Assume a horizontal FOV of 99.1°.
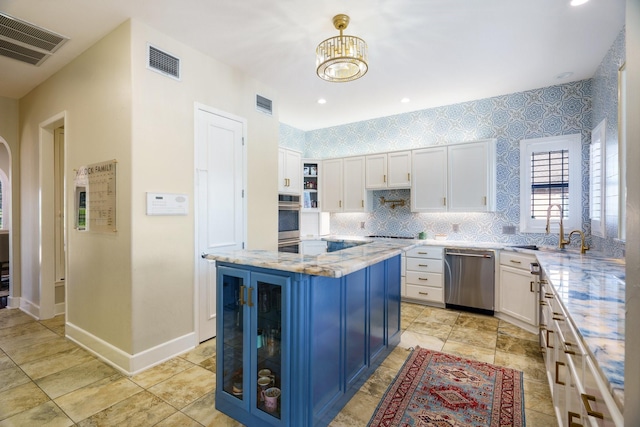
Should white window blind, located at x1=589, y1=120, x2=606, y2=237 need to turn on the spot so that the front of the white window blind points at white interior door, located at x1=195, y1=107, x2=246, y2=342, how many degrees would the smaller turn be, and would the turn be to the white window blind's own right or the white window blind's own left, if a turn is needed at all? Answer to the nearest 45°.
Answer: approximately 45° to the white window blind's own left

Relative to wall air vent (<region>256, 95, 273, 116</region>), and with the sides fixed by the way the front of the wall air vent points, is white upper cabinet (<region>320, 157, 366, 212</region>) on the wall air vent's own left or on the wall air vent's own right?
on the wall air vent's own left

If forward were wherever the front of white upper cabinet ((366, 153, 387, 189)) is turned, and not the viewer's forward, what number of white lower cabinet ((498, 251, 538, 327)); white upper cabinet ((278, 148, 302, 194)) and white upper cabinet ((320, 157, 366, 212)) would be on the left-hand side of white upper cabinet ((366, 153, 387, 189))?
1

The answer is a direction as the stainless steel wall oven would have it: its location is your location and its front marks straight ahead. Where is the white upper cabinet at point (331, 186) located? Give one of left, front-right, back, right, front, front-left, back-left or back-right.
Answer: left

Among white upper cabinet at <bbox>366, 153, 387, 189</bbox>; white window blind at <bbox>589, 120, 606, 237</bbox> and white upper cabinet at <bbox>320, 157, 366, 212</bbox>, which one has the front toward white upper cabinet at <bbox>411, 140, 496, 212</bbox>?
the white window blind

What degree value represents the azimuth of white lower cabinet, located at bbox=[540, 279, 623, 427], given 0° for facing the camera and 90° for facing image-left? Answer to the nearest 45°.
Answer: approximately 90°

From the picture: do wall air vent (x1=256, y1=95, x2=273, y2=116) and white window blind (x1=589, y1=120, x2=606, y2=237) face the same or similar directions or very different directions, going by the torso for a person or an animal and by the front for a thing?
very different directions

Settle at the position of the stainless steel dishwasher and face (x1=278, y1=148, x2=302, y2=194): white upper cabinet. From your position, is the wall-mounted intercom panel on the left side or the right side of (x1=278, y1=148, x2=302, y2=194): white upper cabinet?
left

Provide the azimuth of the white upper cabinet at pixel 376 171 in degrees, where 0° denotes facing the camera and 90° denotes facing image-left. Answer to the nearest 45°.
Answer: approximately 45°

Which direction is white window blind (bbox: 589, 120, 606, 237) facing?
to the viewer's left

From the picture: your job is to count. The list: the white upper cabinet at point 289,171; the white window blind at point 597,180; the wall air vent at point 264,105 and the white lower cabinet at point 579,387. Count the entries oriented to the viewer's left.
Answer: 2
